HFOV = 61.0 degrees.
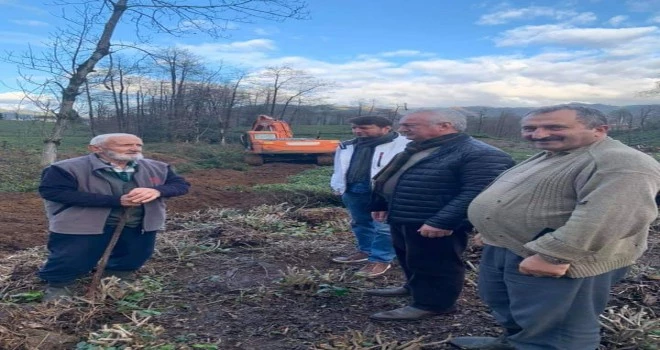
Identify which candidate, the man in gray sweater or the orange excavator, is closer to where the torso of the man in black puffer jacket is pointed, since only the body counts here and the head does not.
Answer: the orange excavator

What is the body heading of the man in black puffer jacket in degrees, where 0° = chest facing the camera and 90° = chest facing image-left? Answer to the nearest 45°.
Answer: approximately 90°

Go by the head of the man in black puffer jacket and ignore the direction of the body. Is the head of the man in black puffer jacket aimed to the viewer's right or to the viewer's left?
to the viewer's left

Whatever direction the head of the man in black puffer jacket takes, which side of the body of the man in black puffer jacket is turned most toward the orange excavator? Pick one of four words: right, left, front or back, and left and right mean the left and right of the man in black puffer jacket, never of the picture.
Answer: right

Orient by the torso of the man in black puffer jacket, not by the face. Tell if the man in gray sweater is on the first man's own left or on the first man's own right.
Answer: on the first man's own left
